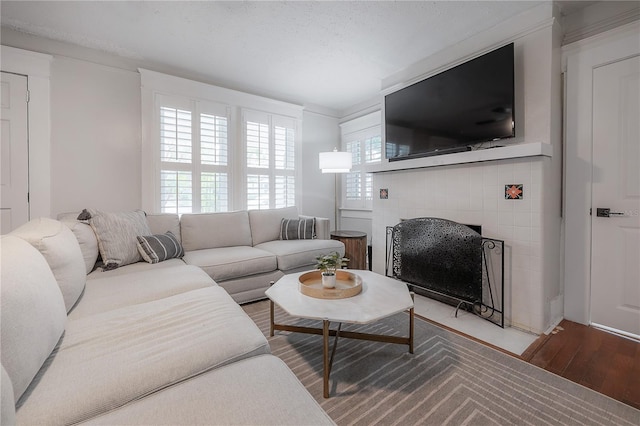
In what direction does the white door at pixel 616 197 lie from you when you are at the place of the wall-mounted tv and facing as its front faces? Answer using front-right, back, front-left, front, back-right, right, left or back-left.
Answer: back-left

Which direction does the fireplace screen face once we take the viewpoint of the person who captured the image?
facing the viewer and to the left of the viewer

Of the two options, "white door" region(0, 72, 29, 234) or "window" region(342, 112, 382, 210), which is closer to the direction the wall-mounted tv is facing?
the white door

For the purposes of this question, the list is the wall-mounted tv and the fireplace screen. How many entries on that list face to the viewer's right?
0

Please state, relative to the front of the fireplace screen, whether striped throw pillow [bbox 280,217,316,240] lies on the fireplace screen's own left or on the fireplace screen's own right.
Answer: on the fireplace screen's own right

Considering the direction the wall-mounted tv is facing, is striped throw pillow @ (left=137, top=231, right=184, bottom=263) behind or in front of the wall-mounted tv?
in front

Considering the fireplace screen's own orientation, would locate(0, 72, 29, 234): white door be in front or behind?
in front

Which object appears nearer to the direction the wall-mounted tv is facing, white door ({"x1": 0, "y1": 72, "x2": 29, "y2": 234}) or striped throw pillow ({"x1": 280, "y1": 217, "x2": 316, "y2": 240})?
the white door

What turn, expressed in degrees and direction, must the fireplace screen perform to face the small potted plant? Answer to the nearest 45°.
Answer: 0° — it already faces it

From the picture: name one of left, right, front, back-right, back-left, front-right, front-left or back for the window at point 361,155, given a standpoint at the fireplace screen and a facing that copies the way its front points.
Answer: right

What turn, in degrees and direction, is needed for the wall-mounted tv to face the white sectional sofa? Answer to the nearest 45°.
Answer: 0° — it already faces it

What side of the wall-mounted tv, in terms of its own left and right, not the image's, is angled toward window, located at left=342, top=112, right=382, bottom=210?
right

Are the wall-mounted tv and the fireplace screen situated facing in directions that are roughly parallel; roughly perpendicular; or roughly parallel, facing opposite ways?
roughly parallel

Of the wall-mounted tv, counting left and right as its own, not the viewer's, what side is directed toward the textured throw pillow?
front
